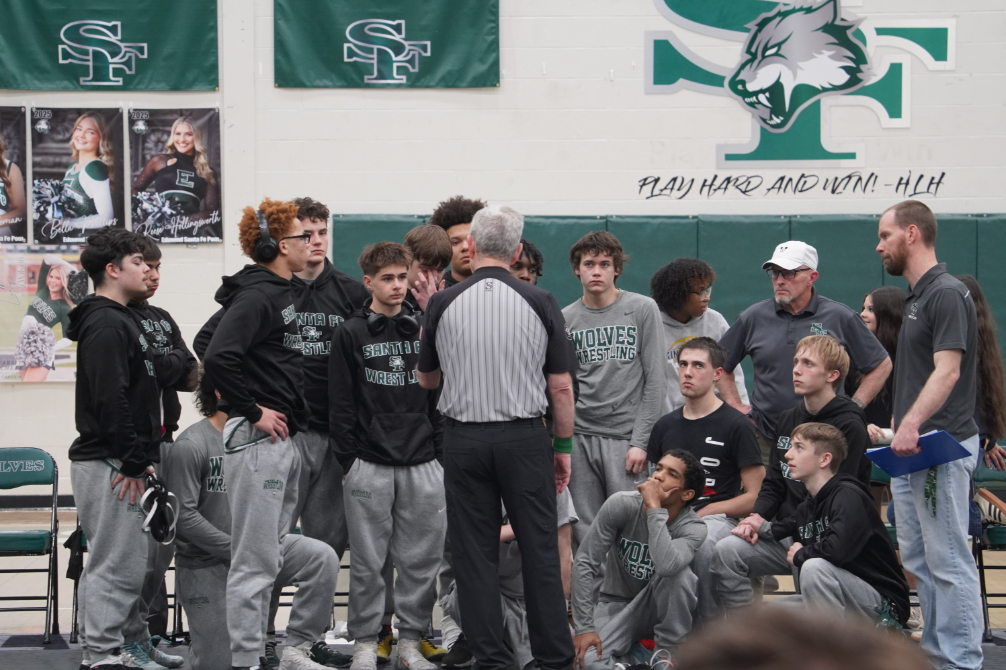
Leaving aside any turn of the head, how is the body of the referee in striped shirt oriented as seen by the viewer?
away from the camera

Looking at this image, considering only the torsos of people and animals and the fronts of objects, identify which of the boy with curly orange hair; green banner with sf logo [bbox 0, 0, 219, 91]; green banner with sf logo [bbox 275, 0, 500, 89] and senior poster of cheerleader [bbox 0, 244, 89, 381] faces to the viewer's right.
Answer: the boy with curly orange hair

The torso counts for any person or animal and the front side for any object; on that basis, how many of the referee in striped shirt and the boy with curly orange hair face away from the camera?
1

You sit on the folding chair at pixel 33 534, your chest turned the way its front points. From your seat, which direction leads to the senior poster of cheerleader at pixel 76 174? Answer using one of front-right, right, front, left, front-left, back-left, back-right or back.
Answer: back

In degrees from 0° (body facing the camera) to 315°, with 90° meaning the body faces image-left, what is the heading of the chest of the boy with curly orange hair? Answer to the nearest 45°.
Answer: approximately 270°
